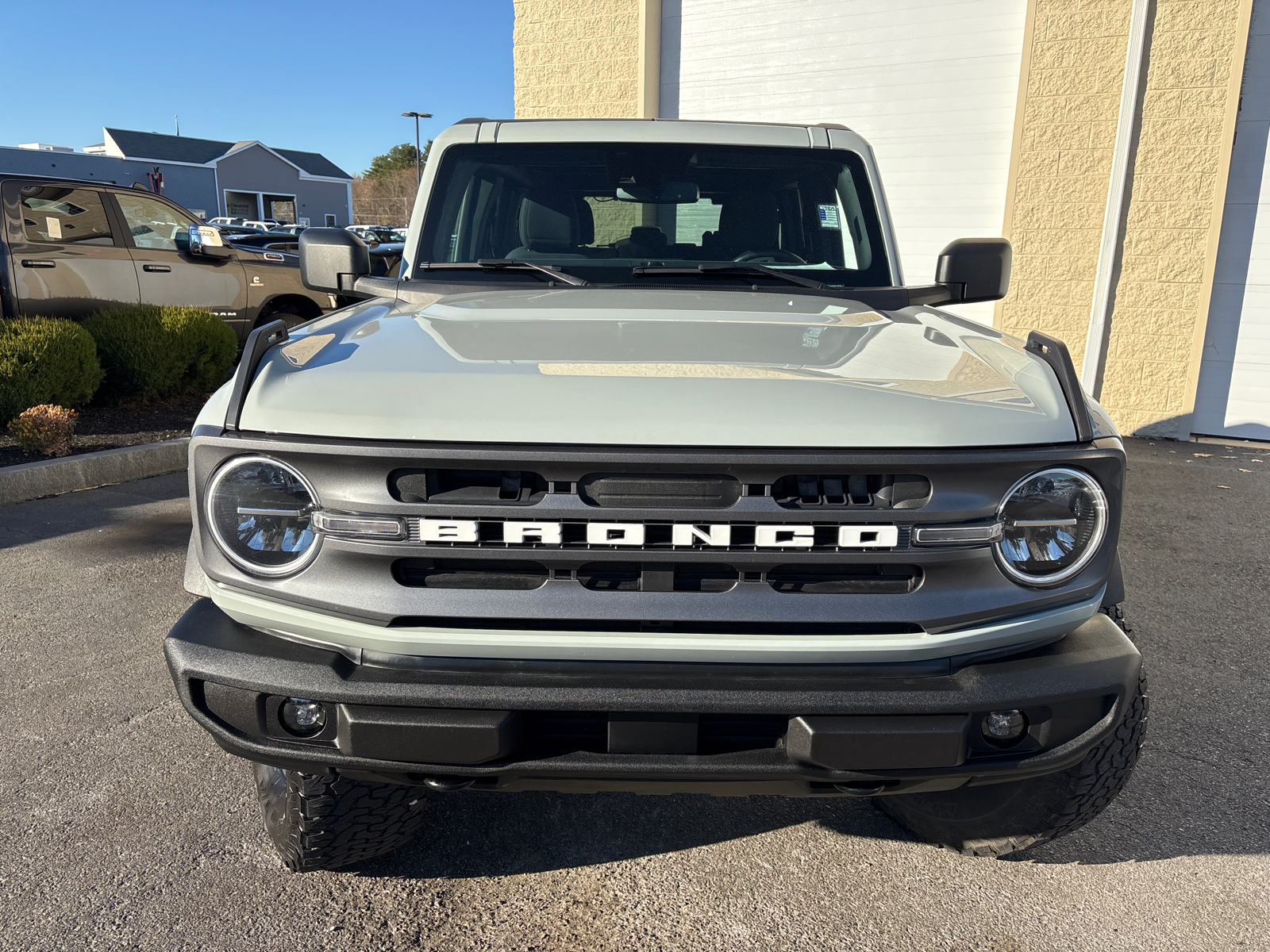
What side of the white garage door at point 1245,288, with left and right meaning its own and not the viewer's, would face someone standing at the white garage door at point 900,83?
right

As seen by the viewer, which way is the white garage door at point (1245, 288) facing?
toward the camera

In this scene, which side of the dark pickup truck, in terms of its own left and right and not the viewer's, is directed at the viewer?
right

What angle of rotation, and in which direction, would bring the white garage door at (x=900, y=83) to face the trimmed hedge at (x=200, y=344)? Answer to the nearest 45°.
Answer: approximately 45° to its right

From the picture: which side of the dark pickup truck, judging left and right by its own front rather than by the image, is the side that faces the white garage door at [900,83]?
front

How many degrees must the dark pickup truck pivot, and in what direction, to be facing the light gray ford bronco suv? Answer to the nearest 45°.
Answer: approximately 90° to its right

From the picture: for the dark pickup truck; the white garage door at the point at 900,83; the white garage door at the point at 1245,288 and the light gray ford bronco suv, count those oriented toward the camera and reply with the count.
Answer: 3

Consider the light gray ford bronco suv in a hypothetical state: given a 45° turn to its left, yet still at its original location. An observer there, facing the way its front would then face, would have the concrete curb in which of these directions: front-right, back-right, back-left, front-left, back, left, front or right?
back

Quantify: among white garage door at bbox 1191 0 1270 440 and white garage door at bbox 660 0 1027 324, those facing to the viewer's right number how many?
0

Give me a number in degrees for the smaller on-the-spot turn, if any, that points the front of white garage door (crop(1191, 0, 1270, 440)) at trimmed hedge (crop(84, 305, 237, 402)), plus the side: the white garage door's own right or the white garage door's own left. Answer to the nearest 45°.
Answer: approximately 45° to the white garage door's own right

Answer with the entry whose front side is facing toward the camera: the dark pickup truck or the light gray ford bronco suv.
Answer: the light gray ford bronco suv
